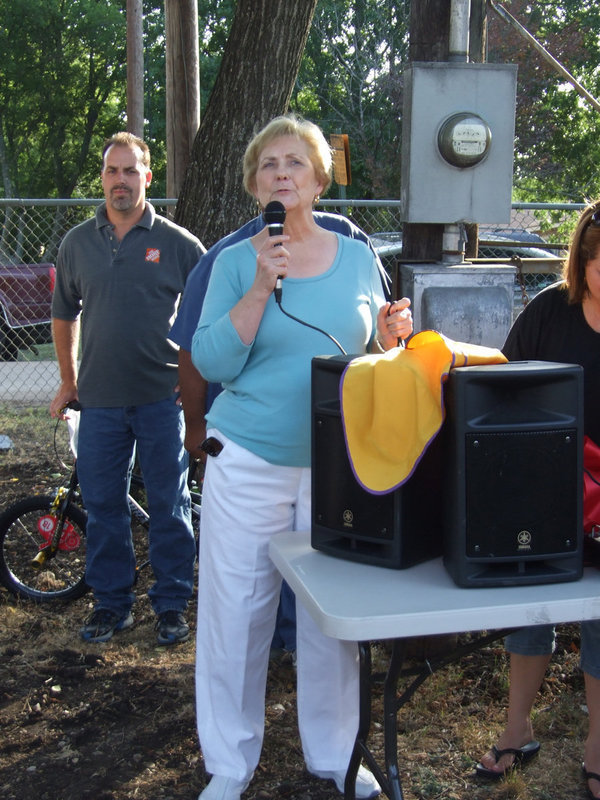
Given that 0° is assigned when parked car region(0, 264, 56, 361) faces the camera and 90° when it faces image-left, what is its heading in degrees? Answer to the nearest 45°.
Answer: approximately 90°

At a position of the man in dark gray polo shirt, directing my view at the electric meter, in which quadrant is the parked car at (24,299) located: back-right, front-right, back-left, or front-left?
back-left

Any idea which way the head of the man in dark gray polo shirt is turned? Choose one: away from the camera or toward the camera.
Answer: toward the camera

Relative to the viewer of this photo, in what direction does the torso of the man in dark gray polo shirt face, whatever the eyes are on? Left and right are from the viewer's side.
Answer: facing the viewer

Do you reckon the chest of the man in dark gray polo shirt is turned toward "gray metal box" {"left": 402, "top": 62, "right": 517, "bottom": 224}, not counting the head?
no

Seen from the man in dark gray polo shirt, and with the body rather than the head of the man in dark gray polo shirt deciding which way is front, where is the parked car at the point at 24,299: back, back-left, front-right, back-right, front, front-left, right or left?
back

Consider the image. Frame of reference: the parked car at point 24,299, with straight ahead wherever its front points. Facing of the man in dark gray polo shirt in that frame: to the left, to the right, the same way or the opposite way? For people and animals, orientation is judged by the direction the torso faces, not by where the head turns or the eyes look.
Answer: to the left

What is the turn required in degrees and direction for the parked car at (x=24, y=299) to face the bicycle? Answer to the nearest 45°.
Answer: approximately 90° to its left

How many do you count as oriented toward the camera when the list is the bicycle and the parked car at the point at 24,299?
0

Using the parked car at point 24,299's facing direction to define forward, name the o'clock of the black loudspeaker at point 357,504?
The black loudspeaker is roughly at 9 o'clock from the parked car.

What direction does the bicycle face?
to the viewer's left

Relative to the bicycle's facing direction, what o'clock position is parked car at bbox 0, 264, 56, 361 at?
The parked car is roughly at 3 o'clock from the bicycle.

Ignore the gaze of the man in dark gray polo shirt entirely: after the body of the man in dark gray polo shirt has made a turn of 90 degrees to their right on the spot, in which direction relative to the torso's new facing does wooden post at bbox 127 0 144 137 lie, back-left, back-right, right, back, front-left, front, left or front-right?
right

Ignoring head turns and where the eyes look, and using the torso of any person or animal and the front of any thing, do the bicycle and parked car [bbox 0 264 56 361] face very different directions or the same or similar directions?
same or similar directions
